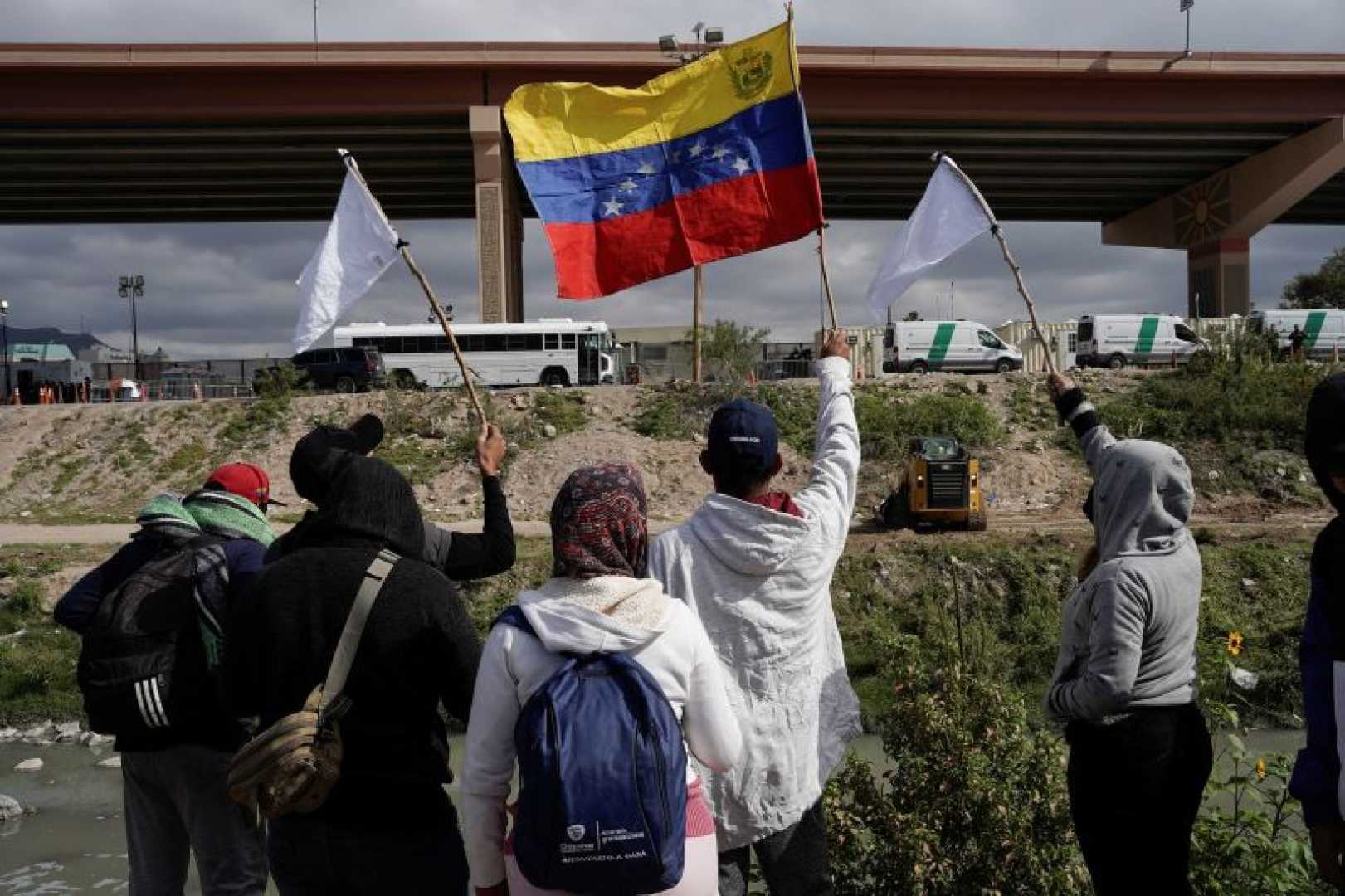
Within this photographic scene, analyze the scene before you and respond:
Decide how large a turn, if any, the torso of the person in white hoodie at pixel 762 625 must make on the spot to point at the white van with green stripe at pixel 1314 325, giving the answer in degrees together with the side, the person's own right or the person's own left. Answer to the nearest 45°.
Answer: approximately 45° to the person's own right

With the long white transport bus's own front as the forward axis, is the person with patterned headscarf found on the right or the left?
on its right

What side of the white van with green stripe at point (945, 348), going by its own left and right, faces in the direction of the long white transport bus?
back

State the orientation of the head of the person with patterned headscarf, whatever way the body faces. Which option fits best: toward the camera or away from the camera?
away from the camera

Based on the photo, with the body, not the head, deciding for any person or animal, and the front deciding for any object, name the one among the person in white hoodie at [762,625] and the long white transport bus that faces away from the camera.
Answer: the person in white hoodie

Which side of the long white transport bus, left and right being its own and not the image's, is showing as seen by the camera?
right

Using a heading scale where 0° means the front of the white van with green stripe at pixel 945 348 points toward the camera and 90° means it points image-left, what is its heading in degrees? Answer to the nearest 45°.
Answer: approximately 270°

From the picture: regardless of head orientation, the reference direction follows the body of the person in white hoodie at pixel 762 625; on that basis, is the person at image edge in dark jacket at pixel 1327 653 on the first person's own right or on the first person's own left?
on the first person's own right

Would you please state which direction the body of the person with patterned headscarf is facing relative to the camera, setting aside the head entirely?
away from the camera

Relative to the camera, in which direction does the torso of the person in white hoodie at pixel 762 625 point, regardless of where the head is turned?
away from the camera

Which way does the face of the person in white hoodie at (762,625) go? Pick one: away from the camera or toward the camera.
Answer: away from the camera

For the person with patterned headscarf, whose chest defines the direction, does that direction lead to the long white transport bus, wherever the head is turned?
yes

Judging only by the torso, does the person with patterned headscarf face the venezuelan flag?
yes

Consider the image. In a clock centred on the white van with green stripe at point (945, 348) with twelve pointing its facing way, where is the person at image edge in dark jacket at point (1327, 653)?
The person at image edge in dark jacket is roughly at 3 o'clock from the white van with green stripe.

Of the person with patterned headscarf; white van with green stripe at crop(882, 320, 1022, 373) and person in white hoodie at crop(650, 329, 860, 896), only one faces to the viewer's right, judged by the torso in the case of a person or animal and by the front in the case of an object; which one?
the white van with green stripe
